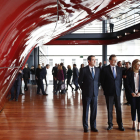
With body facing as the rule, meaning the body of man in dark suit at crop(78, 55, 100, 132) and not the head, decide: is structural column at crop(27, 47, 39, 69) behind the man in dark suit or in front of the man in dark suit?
behind

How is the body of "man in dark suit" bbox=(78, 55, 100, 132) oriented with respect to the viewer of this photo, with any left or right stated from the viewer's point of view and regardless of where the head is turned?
facing the viewer and to the right of the viewer

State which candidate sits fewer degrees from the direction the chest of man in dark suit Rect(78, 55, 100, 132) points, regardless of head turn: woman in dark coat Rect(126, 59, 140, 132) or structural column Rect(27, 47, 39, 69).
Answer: the woman in dark coat

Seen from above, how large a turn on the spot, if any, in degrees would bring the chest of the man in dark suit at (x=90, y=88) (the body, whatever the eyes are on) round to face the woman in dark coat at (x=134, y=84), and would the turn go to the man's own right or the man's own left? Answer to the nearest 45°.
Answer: approximately 45° to the man's own left
